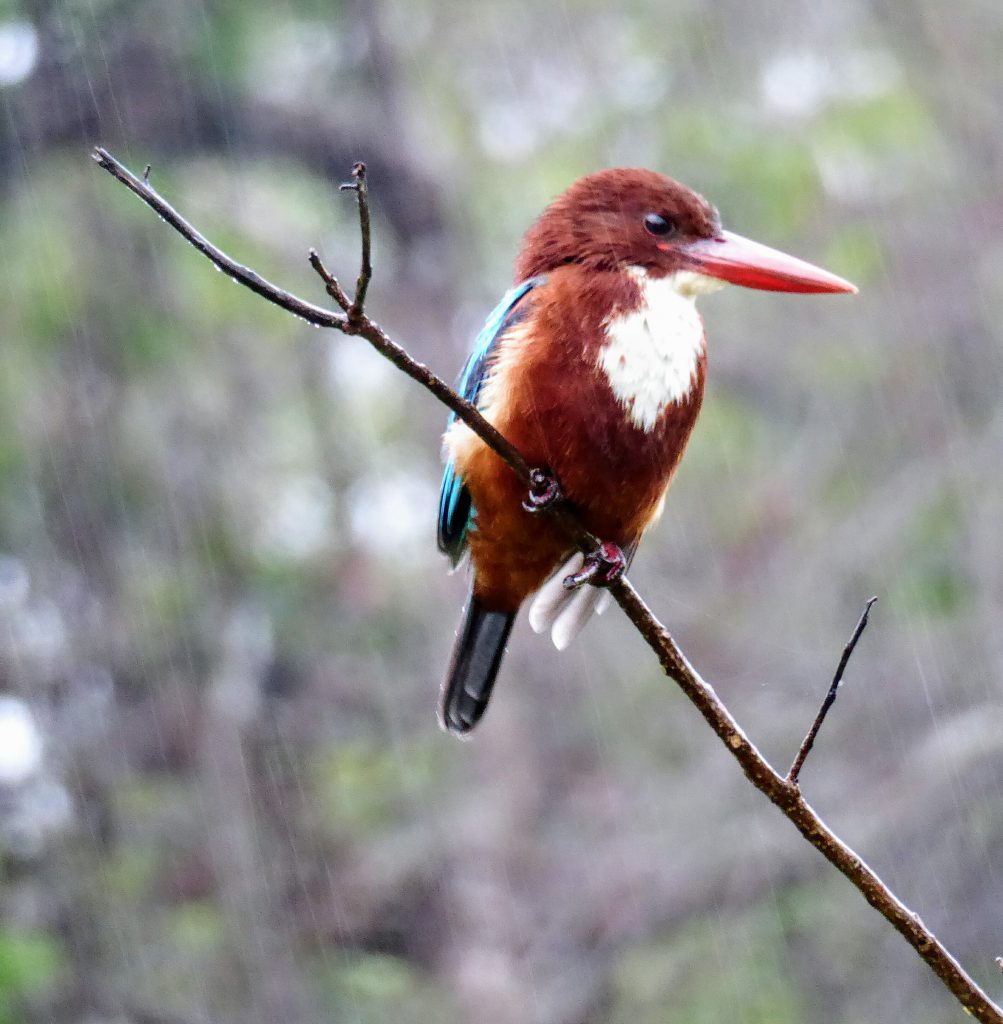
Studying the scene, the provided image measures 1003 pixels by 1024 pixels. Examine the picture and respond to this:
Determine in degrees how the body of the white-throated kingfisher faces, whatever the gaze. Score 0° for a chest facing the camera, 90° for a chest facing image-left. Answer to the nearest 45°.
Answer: approximately 315°
